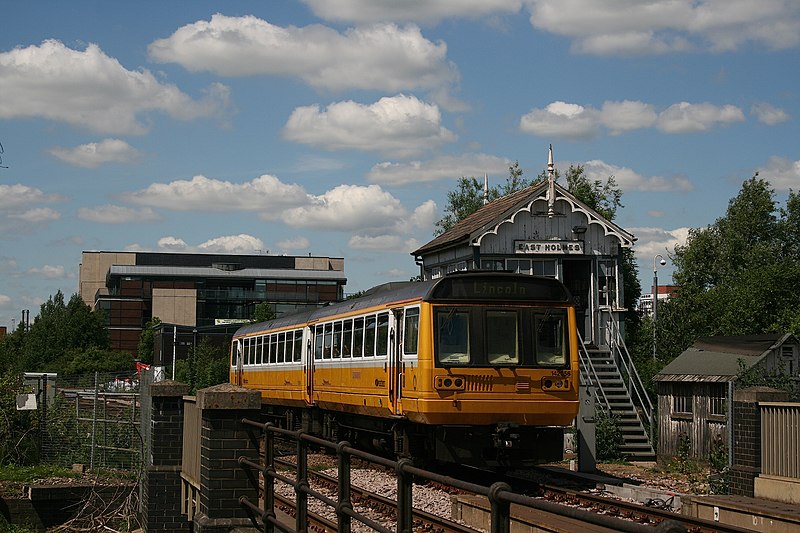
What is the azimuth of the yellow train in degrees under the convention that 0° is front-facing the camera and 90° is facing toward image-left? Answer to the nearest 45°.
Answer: approximately 315°

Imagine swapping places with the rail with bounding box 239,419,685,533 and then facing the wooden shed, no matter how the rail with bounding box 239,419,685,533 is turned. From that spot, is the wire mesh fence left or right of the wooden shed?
left

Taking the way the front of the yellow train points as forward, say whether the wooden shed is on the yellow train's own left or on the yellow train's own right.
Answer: on the yellow train's own left

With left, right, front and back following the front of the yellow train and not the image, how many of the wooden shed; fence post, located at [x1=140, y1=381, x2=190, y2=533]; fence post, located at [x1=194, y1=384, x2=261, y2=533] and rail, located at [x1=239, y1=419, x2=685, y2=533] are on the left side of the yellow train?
1

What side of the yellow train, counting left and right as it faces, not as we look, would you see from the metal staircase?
left

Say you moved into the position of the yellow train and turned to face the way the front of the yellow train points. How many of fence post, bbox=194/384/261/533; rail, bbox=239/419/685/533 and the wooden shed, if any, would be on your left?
1

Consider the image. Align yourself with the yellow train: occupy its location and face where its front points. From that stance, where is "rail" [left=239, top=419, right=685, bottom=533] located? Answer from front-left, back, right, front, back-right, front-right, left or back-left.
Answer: front-right

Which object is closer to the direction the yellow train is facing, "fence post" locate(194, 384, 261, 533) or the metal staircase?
the fence post

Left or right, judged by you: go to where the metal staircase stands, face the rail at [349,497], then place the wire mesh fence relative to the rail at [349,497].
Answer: right

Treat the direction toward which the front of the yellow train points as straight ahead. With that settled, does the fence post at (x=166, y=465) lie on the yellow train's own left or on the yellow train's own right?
on the yellow train's own right

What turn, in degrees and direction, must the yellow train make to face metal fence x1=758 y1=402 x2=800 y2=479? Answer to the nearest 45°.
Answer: approximately 45° to its left
